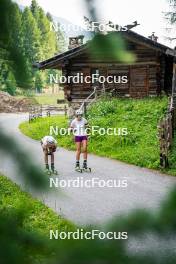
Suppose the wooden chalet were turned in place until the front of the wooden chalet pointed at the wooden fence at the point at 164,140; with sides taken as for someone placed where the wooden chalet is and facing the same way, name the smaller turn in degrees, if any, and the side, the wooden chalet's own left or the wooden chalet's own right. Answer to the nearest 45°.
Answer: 0° — it already faces it

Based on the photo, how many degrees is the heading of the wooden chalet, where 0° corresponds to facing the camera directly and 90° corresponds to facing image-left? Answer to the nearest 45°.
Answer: approximately 0°
